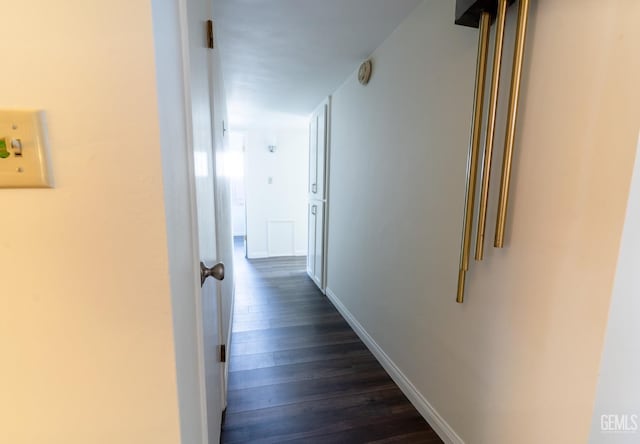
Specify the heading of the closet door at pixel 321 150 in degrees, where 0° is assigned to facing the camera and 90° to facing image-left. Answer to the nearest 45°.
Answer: approximately 90°

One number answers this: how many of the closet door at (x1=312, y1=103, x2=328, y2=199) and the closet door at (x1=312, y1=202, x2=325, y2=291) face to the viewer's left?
2

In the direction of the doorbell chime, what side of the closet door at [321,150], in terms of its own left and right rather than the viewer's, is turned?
left

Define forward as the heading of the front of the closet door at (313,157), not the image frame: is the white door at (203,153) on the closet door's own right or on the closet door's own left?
on the closet door's own left

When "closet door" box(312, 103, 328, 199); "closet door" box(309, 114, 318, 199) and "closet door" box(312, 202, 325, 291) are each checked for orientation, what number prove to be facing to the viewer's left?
3

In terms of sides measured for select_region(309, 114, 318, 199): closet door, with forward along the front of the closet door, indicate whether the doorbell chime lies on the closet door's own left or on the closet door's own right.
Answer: on the closet door's own left

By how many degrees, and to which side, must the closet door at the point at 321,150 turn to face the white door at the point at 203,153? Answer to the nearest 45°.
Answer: approximately 90° to its left

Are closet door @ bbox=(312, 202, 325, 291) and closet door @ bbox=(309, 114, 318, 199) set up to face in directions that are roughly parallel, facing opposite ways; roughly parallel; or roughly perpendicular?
roughly parallel

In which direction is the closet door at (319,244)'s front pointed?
to the viewer's left

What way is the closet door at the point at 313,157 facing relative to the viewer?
to the viewer's left
